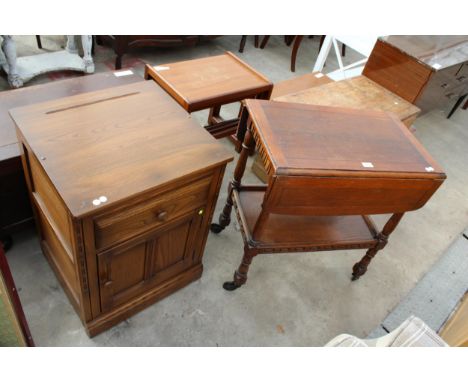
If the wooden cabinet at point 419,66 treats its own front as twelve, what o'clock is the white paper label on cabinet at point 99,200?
The white paper label on cabinet is roughly at 2 o'clock from the wooden cabinet.

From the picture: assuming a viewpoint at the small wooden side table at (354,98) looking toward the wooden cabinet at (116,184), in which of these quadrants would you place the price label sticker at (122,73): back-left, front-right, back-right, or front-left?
front-right

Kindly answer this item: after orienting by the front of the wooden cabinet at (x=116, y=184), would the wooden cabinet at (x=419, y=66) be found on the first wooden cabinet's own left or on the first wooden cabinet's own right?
on the first wooden cabinet's own left

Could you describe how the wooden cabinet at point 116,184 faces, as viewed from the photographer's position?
facing the viewer and to the right of the viewer

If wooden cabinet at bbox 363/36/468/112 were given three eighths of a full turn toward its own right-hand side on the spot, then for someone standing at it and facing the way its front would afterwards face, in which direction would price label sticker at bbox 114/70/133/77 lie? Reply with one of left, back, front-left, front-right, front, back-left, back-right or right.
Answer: front-left

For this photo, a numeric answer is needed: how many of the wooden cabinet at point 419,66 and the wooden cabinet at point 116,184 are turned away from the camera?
0

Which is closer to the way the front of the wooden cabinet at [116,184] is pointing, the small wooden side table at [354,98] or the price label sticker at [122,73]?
the small wooden side table

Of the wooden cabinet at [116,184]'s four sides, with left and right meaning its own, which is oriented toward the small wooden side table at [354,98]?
left

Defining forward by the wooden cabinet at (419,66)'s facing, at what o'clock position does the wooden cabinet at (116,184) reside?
the wooden cabinet at (116,184) is roughly at 2 o'clock from the wooden cabinet at (419,66).
